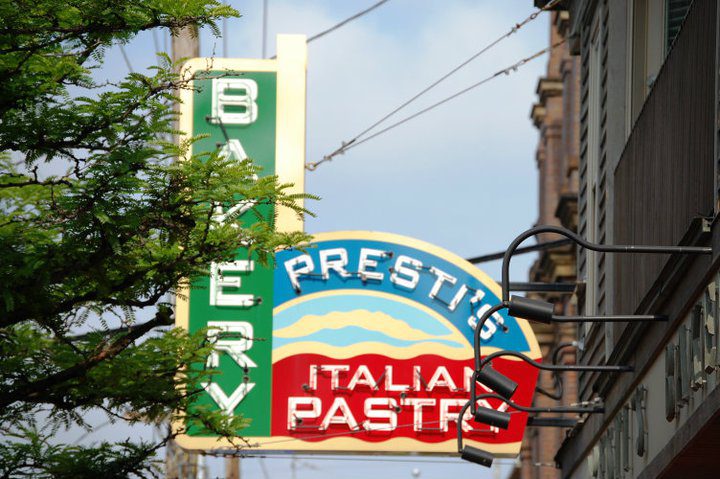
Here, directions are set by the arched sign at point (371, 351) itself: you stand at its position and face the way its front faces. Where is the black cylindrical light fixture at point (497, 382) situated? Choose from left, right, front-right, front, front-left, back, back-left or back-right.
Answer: front

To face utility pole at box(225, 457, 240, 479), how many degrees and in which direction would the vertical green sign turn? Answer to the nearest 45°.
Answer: approximately 180°

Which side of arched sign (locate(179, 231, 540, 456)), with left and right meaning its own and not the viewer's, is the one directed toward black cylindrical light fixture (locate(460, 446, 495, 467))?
front

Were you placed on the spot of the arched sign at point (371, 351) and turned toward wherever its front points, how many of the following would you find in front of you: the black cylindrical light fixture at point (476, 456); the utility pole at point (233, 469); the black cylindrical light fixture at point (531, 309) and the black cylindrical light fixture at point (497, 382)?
3

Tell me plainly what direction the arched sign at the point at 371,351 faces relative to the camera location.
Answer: facing the viewer

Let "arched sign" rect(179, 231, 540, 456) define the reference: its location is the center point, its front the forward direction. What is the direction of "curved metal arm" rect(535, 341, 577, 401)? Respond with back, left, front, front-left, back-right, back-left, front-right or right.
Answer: front-left

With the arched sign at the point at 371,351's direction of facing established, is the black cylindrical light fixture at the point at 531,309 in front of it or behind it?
in front

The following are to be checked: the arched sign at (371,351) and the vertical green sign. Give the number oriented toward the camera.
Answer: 2

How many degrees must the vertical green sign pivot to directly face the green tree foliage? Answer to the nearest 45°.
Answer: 0° — it already faces it

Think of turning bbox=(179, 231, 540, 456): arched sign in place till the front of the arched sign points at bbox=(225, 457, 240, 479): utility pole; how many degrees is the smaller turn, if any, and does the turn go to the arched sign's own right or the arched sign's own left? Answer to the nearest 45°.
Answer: approximately 180°

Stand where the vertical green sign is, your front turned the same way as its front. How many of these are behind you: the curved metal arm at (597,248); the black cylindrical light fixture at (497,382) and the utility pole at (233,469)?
1

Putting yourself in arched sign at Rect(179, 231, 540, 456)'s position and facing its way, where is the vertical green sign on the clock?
The vertical green sign is roughly at 3 o'clock from the arched sign.

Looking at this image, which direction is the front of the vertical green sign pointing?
toward the camera
